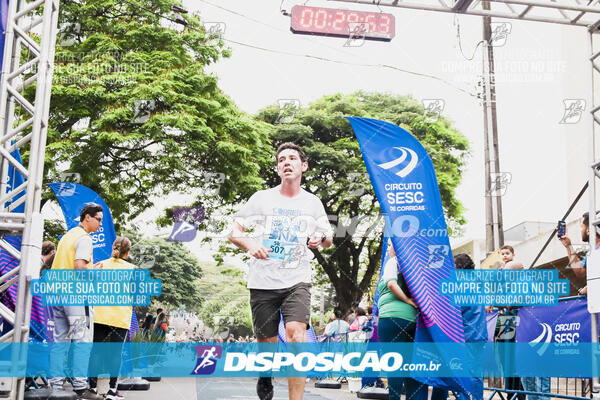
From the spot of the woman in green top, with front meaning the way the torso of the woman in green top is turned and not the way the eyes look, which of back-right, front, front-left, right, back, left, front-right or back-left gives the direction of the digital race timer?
left

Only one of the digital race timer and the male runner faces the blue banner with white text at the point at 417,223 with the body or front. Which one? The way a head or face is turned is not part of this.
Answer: the digital race timer

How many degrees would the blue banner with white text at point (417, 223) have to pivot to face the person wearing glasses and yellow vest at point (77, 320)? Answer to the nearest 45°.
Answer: approximately 90° to its right

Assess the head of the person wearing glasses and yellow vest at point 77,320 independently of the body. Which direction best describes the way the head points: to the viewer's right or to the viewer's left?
to the viewer's right

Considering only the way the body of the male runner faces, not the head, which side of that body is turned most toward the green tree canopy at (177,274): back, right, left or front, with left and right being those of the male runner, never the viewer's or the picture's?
back

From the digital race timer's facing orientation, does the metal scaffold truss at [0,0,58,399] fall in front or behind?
in front
